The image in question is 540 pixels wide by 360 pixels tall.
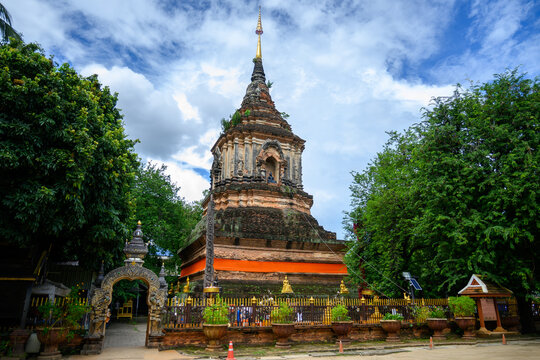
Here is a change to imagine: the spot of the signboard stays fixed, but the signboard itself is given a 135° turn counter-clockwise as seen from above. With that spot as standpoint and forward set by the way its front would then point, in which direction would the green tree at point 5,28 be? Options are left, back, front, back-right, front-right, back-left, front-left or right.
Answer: back

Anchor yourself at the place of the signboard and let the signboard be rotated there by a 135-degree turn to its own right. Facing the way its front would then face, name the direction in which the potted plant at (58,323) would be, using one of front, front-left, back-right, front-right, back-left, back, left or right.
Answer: left

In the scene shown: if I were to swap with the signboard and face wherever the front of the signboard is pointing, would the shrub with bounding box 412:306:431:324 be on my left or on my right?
on my right

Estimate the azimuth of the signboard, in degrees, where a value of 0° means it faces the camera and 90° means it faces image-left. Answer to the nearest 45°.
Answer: approximately 0°

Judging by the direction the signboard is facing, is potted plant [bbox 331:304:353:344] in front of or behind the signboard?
in front

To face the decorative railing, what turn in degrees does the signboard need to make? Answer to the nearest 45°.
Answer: approximately 45° to its right

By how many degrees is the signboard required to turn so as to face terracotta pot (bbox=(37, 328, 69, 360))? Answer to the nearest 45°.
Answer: approximately 45° to its right

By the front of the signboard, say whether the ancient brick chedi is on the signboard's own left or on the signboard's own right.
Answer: on the signboard's own right

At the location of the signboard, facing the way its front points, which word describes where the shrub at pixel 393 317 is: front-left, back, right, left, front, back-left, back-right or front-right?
front-right

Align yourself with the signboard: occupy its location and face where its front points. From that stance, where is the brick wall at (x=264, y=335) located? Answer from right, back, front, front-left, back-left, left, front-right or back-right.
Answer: front-right

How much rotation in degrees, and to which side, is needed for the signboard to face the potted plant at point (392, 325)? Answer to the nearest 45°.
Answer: approximately 45° to its right
